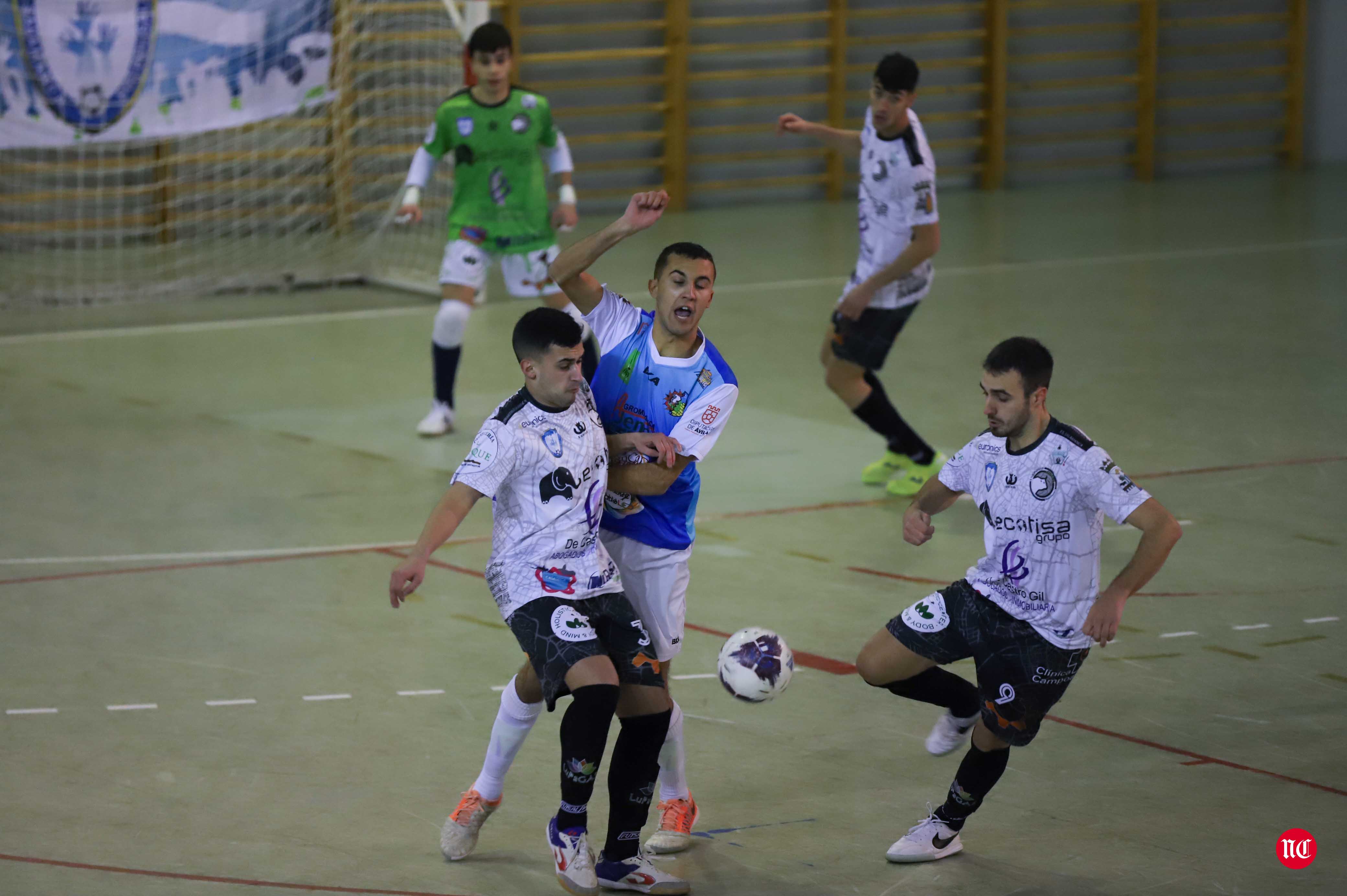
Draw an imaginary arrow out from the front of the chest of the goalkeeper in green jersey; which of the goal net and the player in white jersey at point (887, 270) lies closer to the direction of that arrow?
the player in white jersey

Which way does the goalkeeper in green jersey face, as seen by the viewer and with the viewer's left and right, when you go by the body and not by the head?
facing the viewer

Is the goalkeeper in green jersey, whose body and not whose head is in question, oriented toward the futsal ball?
yes

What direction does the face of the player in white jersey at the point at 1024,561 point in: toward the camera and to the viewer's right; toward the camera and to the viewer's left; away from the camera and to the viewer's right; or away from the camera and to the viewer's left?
toward the camera and to the viewer's left

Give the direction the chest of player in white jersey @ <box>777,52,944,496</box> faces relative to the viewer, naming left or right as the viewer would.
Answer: facing the viewer and to the left of the viewer

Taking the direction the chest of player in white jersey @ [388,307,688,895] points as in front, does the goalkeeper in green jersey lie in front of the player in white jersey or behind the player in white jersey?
behind

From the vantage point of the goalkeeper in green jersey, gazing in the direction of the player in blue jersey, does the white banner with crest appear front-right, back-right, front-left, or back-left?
back-right

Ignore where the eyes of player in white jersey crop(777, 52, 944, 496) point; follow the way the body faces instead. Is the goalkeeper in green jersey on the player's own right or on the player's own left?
on the player's own right

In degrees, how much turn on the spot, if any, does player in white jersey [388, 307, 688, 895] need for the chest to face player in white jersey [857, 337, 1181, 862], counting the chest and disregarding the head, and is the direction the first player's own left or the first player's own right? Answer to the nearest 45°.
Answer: approximately 45° to the first player's own left

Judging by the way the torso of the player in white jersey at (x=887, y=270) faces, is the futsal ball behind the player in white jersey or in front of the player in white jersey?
in front

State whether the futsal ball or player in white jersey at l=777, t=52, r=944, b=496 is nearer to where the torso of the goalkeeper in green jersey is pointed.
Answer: the futsal ball

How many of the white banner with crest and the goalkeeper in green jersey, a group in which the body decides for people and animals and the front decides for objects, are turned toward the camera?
2
